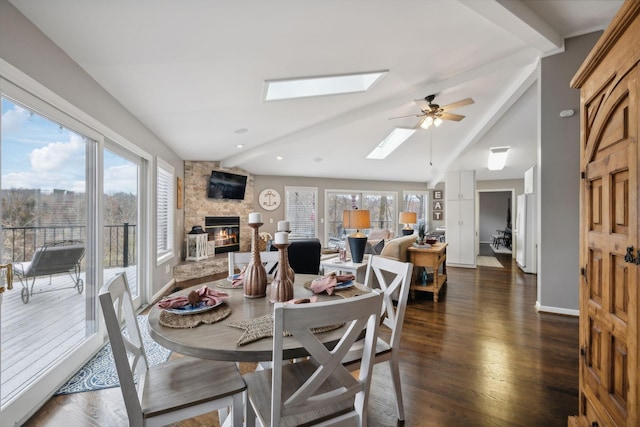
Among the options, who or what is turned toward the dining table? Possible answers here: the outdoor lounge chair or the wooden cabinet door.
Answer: the wooden cabinet door

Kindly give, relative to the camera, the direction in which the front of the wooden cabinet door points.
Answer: facing the viewer and to the left of the viewer

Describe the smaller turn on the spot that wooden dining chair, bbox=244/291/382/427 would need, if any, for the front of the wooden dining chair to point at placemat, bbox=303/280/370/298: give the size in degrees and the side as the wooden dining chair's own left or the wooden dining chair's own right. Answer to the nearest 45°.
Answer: approximately 45° to the wooden dining chair's own right

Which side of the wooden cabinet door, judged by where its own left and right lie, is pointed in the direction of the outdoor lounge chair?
front

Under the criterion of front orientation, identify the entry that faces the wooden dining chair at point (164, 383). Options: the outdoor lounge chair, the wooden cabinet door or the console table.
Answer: the wooden cabinet door

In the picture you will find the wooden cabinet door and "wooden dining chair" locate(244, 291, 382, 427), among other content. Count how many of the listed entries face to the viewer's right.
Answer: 0

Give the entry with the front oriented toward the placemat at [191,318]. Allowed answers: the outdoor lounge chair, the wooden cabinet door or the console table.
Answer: the wooden cabinet door

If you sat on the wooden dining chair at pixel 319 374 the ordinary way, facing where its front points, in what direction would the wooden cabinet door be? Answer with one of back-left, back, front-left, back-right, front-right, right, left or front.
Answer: back-right

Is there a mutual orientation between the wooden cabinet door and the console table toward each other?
no

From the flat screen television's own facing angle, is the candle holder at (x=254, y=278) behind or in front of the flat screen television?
in front

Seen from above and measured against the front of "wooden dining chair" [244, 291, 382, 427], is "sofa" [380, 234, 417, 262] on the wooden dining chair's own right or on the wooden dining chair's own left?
on the wooden dining chair's own right

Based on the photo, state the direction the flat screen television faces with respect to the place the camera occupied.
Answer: facing the viewer and to the right of the viewer

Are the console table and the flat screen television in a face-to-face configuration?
no

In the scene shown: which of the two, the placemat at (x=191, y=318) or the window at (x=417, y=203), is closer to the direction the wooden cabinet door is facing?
the placemat
